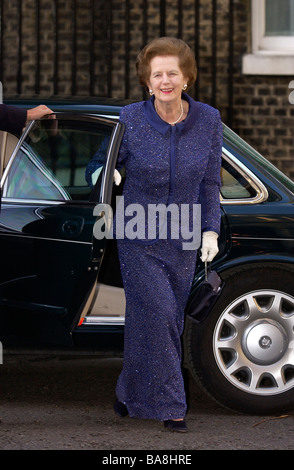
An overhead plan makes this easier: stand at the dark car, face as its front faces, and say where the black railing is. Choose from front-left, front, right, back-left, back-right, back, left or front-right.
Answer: right

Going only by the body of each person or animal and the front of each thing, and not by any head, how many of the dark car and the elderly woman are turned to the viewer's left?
1

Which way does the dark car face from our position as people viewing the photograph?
facing to the left of the viewer

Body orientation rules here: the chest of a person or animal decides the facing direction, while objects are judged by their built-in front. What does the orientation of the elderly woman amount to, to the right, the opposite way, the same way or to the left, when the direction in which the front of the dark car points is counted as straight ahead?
to the left

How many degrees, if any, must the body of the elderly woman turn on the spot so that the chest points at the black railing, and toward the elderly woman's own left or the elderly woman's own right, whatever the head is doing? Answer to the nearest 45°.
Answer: approximately 180°

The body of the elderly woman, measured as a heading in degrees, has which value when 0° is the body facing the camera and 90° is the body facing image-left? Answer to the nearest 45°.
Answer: approximately 0°
